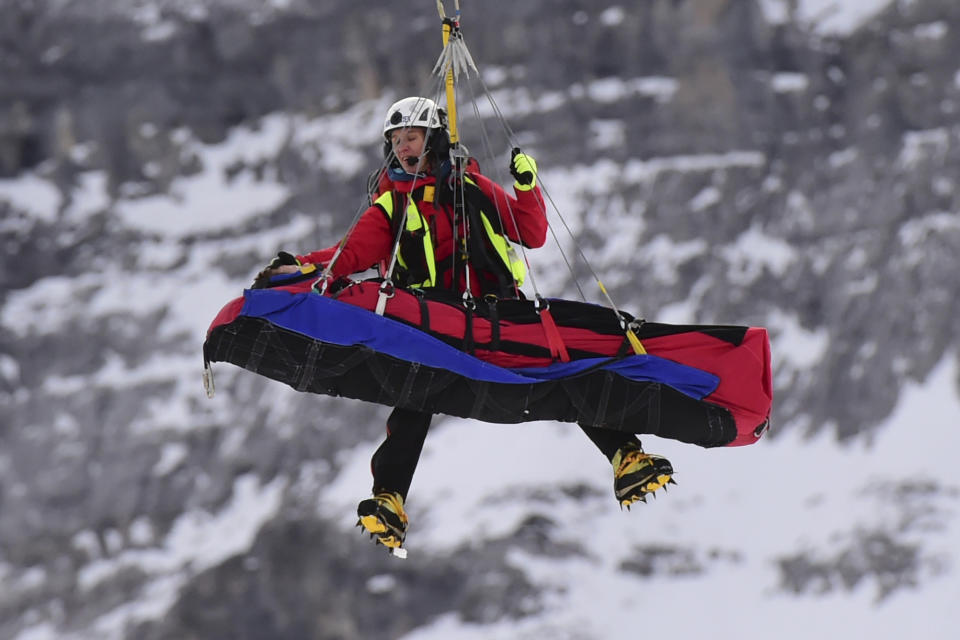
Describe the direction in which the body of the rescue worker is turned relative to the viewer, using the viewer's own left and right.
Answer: facing the viewer

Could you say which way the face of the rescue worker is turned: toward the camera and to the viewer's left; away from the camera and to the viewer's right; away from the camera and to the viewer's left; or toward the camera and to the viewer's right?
toward the camera and to the viewer's left
